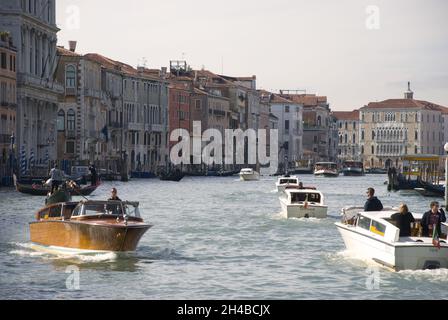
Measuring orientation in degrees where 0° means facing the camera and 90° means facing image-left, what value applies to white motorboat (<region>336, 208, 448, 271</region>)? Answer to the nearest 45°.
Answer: approximately 135°

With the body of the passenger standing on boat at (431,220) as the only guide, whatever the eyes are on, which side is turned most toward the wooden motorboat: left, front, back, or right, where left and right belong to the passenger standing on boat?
right

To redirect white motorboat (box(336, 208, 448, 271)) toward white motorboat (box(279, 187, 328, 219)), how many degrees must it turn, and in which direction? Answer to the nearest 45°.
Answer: approximately 45° to its right

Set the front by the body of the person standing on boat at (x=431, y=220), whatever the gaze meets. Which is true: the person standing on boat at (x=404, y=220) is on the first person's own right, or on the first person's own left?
on the first person's own right

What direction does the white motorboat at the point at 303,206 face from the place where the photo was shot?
facing away from the viewer
